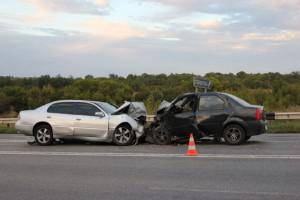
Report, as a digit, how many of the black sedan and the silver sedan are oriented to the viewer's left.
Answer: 1

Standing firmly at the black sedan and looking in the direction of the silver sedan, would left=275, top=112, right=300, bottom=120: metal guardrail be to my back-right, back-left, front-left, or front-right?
back-right

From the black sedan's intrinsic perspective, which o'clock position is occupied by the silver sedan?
The silver sedan is roughly at 12 o'clock from the black sedan.

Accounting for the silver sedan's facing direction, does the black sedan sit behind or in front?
in front

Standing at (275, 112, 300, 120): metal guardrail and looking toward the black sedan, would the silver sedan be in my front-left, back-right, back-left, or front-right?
front-right

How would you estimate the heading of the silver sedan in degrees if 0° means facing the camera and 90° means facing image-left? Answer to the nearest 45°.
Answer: approximately 270°

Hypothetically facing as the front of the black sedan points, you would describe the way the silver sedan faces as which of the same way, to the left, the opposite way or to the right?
the opposite way

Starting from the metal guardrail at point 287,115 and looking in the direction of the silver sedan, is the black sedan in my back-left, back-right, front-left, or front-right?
front-left

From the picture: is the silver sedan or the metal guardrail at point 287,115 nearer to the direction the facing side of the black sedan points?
the silver sedan

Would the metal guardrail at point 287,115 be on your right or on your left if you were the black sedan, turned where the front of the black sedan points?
on your right

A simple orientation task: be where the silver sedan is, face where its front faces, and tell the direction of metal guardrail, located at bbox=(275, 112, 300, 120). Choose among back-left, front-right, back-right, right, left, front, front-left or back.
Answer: front-left

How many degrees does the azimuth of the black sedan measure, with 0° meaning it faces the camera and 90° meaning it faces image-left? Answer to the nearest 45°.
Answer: approximately 90°
